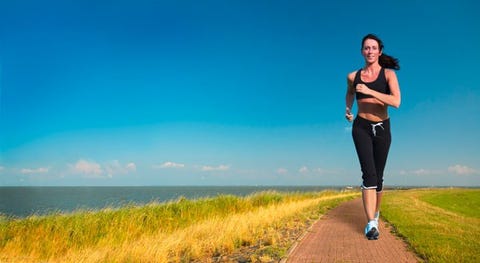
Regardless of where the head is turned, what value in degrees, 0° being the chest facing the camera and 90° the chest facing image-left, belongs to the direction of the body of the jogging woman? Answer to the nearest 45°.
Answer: approximately 0°
